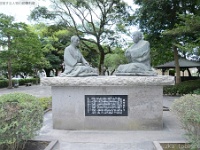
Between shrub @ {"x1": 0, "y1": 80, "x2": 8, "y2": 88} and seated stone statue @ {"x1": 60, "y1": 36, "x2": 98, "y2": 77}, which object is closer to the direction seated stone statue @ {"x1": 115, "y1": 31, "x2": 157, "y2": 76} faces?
the seated stone statue

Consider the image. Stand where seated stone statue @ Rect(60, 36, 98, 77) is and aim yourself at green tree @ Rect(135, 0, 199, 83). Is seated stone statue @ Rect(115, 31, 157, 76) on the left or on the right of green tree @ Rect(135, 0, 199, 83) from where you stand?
right

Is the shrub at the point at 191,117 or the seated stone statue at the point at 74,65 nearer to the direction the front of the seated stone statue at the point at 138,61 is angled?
the seated stone statue

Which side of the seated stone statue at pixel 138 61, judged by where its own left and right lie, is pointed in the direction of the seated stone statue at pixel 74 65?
front

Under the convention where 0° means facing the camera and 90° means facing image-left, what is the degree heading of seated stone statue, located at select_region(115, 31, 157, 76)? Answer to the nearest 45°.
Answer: approximately 90°

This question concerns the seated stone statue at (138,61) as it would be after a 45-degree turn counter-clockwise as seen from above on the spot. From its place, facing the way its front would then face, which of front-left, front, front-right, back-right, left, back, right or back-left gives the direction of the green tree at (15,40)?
right

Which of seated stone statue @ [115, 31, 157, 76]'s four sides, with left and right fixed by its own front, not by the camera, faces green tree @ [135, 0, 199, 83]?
right

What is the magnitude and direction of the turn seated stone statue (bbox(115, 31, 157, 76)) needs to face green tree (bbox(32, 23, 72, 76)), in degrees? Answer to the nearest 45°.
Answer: approximately 45° to its right

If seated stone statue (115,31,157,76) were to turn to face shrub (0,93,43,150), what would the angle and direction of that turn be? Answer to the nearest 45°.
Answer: approximately 45° to its left
